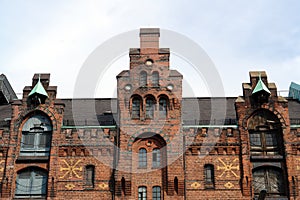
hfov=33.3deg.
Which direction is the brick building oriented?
toward the camera
